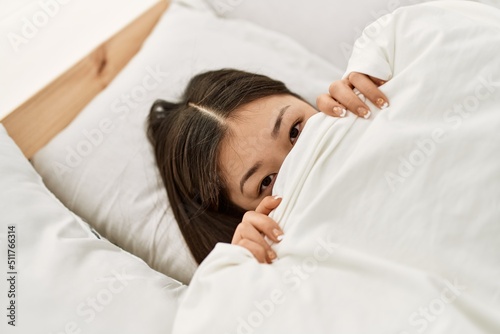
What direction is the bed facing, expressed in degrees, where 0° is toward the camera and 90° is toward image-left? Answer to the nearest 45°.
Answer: approximately 315°
